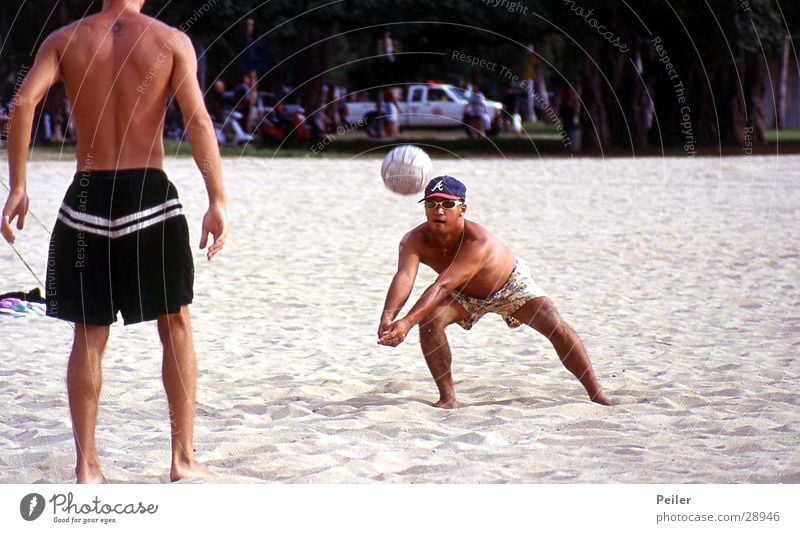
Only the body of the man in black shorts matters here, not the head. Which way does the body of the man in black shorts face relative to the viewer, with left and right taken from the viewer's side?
facing away from the viewer

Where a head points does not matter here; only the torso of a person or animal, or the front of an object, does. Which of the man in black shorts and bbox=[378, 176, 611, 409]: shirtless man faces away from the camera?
the man in black shorts

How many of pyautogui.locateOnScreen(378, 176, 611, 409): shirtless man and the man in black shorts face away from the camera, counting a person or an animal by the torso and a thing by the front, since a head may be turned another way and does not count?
1

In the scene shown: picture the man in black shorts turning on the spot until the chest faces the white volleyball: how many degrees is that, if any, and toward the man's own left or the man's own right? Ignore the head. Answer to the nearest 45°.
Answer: approximately 45° to the man's own right

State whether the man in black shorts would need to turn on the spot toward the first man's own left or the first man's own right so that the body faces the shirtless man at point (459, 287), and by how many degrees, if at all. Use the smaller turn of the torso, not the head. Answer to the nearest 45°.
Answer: approximately 45° to the first man's own right

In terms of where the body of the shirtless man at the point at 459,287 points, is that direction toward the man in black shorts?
yes

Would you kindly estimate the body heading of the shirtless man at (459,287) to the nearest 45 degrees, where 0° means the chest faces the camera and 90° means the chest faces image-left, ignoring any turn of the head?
approximately 45°
